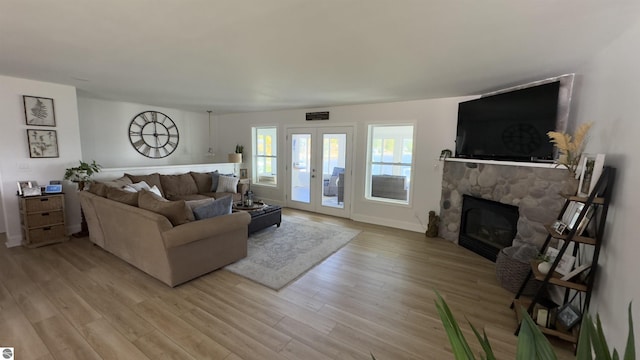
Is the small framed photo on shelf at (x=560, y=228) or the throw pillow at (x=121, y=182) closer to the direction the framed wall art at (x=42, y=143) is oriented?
the small framed photo on shelf

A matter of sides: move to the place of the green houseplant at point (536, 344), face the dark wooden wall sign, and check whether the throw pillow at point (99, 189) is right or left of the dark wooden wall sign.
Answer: left

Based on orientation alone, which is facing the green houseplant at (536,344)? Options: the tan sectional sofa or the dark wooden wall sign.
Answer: the dark wooden wall sign

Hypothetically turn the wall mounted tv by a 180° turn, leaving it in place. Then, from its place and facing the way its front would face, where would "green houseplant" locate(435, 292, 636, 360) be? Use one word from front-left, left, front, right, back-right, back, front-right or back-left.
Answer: back-right

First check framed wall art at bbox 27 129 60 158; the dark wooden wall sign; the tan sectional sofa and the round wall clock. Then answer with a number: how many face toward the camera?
3

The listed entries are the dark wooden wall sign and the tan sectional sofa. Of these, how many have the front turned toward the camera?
1

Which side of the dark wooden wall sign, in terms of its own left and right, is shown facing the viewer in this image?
front

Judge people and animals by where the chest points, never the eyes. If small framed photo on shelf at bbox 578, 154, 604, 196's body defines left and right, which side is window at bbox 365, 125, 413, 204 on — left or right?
on its right

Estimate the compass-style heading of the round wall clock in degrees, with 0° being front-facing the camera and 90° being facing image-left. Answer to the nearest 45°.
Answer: approximately 0°

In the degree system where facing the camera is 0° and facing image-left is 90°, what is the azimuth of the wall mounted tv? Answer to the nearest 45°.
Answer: approximately 45°

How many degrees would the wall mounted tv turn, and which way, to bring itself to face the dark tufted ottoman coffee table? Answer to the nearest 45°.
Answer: approximately 45° to its right

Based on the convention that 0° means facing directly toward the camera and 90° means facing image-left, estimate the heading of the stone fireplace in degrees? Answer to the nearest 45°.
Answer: approximately 45°

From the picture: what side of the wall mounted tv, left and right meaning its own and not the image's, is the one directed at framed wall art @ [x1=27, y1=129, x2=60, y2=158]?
front
